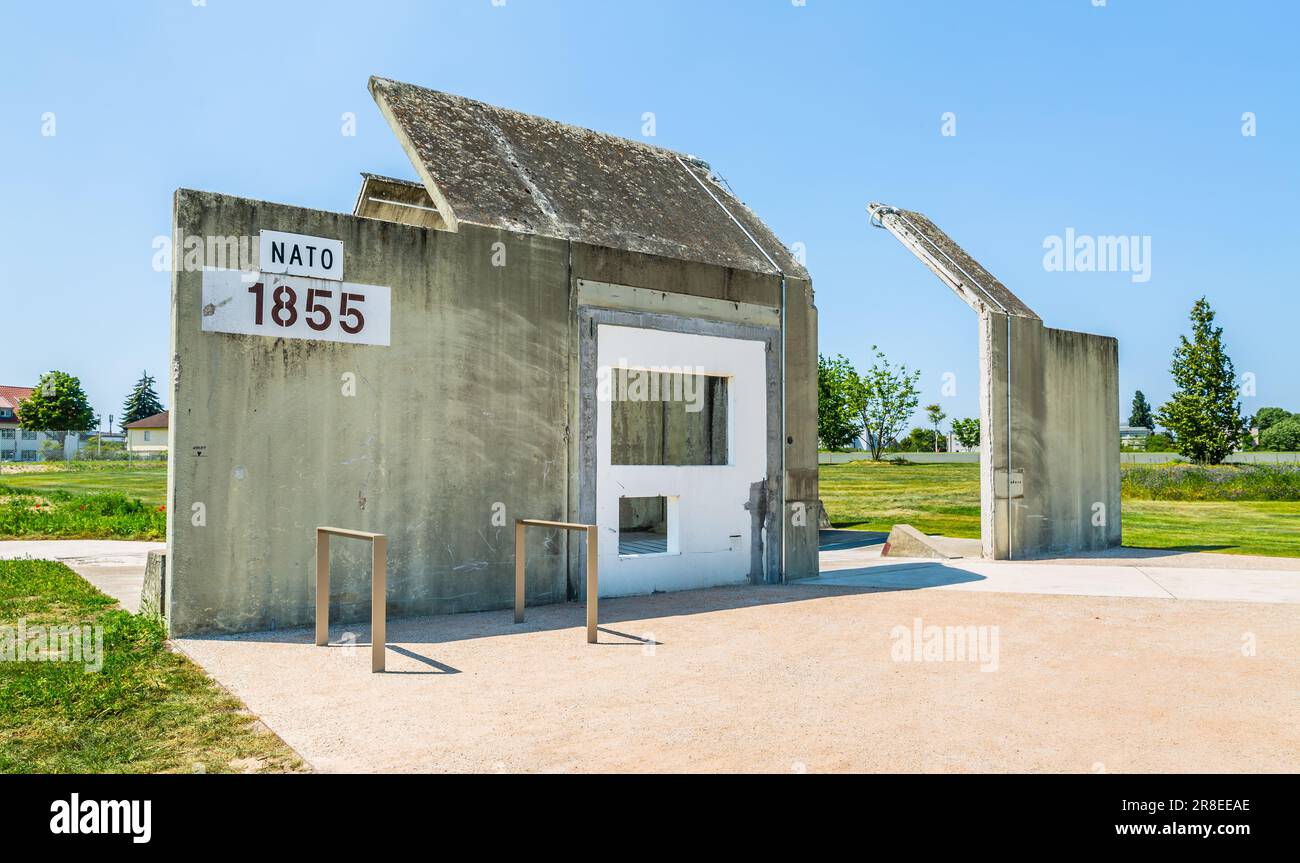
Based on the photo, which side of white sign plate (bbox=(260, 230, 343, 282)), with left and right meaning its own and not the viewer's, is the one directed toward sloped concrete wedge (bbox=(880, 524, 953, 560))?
left

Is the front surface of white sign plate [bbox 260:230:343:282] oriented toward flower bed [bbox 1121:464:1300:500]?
no

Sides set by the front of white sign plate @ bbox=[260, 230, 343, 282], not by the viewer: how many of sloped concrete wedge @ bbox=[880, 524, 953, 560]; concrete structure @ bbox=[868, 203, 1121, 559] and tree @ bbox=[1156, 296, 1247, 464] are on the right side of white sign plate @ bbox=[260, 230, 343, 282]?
0

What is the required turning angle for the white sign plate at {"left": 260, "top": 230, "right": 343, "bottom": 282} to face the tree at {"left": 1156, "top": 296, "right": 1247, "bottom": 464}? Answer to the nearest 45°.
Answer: approximately 90° to its left

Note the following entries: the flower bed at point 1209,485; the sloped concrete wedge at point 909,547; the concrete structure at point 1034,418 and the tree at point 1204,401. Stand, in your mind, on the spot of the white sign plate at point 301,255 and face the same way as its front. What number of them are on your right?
0
